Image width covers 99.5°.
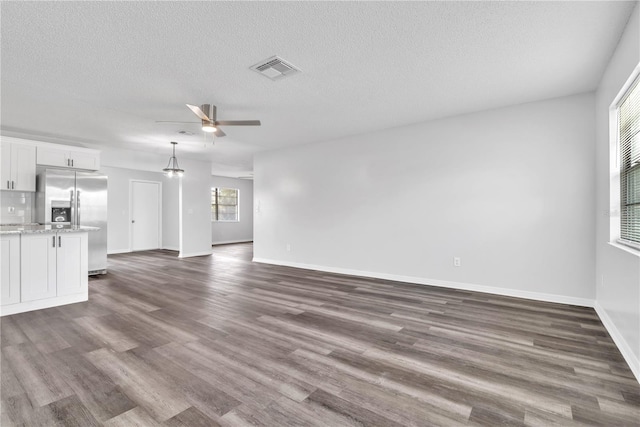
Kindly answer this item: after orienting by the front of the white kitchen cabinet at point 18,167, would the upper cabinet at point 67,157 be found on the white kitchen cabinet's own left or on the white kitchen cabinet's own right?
on the white kitchen cabinet's own left

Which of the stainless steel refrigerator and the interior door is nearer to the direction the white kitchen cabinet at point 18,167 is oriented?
the stainless steel refrigerator

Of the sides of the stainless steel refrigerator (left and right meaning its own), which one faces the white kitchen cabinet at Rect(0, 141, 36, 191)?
right

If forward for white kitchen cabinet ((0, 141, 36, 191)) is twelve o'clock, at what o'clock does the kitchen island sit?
The kitchen island is roughly at 12 o'clock from the white kitchen cabinet.

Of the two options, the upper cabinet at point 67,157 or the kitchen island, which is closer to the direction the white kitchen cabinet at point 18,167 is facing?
the kitchen island

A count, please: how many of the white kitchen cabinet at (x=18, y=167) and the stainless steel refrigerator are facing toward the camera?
2

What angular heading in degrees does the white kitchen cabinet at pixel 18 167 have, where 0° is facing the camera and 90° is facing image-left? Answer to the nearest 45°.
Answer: approximately 0°

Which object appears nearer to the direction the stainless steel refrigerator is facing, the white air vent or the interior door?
the white air vent

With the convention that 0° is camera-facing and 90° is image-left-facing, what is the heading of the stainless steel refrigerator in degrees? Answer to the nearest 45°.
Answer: approximately 0°

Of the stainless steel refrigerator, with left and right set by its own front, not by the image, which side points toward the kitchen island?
front
